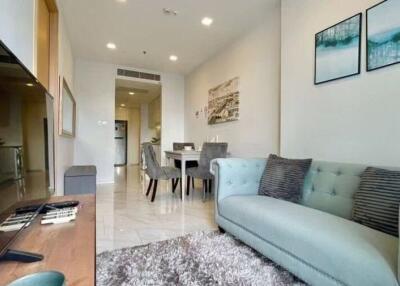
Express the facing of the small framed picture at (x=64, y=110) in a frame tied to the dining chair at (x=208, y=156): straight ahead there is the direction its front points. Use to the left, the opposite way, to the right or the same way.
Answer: the opposite way

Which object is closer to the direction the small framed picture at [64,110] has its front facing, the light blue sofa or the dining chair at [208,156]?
the dining chair

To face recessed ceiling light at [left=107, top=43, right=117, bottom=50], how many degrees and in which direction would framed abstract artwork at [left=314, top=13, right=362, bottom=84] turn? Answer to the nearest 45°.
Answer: approximately 45° to its right

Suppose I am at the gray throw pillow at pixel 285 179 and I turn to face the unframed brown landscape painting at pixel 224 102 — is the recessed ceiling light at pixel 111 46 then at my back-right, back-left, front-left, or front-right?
front-left

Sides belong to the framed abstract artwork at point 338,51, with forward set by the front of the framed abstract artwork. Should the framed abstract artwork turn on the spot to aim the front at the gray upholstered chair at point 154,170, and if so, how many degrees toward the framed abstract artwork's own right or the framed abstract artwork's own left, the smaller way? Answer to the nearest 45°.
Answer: approximately 45° to the framed abstract artwork's own right

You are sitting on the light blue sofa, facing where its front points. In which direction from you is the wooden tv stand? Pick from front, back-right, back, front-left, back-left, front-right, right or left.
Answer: front

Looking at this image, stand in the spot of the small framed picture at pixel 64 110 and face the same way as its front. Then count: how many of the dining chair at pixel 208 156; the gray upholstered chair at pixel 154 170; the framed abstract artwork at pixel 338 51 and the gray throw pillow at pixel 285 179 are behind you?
0

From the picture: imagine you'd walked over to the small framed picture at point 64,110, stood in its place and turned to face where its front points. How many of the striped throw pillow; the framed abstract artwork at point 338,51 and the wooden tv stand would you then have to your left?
0

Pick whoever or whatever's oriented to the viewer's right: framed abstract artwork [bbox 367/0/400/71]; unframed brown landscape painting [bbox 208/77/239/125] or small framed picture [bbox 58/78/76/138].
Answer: the small framed picture

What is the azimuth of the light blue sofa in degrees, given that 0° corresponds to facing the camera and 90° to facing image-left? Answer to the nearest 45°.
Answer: approximately 45°

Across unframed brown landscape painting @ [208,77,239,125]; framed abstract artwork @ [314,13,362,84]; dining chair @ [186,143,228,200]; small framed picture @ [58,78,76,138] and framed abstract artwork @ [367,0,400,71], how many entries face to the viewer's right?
1

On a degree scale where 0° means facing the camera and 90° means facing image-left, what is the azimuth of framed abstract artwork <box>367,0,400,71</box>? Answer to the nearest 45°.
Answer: approximately 45°

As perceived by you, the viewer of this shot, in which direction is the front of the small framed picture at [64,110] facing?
facing to the right of the viewer

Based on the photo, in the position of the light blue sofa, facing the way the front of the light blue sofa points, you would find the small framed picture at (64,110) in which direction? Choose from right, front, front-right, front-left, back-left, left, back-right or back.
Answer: front-right

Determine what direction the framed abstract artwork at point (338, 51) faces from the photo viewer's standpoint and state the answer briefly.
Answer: facing the viewer and to the left of the viewer
